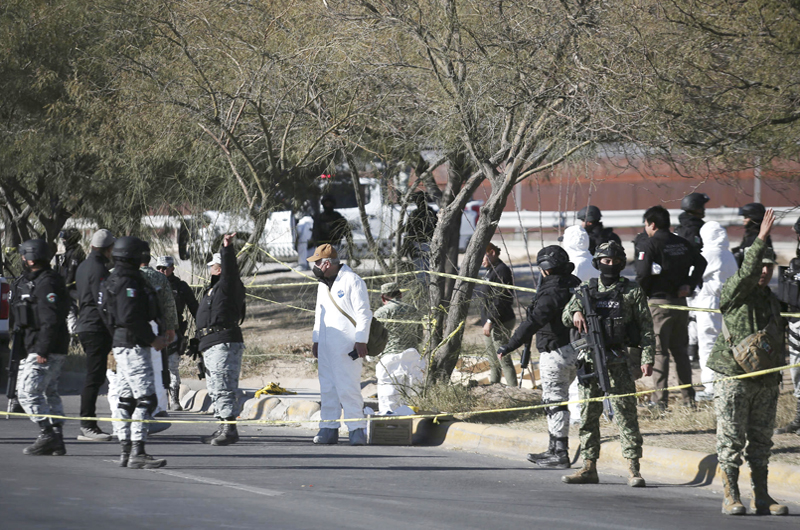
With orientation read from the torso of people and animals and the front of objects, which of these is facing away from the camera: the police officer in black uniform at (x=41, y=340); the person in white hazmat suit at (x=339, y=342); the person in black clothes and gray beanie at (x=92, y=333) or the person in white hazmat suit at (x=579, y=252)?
the person in white hazmat suit at (x=579, y=252)

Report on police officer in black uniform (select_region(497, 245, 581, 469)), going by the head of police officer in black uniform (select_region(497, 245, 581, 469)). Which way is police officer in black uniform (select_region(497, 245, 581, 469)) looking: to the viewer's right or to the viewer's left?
to the viewer's left

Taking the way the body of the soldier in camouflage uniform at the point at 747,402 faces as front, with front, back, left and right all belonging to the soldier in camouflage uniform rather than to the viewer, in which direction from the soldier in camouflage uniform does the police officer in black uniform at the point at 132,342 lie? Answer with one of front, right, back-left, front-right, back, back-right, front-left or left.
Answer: back-right

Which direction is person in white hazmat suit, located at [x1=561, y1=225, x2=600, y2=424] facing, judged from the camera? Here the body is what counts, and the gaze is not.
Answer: away from the camera

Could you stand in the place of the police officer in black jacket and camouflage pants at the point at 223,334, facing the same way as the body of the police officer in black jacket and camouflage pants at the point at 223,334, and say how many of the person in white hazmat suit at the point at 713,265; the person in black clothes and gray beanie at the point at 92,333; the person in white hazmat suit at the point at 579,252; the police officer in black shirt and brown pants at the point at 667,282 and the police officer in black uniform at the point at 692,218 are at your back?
4

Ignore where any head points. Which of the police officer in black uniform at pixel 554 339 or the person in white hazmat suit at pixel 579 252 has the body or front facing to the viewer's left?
the police officer in black uniform

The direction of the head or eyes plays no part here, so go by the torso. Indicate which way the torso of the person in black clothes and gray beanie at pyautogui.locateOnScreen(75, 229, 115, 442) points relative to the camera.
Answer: to the viewer's right

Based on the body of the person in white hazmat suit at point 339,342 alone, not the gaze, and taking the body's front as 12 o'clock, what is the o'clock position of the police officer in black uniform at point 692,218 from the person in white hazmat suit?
The police officer in black uniform is roughly at 7 o'clock from the person in white hazmat suit.

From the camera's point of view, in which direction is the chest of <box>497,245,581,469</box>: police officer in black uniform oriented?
to the viewer's left
